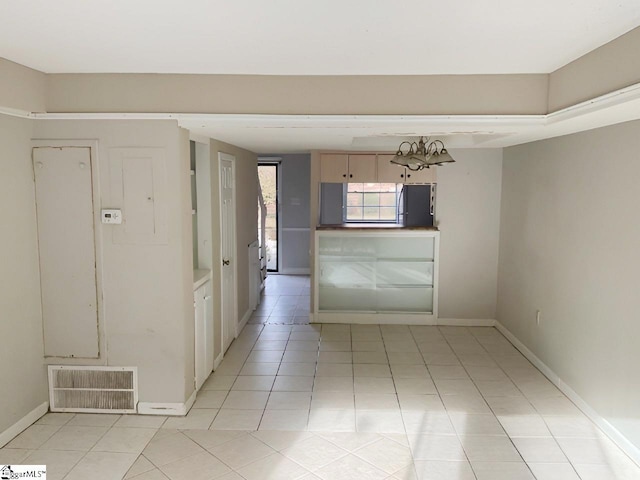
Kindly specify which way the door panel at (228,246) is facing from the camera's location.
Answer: facing to the right of the viewer

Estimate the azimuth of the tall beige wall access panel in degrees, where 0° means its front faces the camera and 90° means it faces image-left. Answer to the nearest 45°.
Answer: approximately 0°

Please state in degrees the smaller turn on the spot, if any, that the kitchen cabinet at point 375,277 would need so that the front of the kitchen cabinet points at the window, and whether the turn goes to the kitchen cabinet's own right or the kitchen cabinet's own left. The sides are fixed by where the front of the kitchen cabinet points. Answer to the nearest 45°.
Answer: approximately 180°

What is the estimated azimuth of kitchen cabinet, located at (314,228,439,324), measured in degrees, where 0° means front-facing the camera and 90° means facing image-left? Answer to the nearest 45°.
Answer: approximately 0°

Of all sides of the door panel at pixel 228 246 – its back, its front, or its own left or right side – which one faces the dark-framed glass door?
left

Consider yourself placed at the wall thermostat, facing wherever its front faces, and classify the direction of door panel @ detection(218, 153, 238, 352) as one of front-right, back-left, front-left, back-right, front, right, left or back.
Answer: back-left

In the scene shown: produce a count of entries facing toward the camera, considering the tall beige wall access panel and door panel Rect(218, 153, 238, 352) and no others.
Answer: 1
